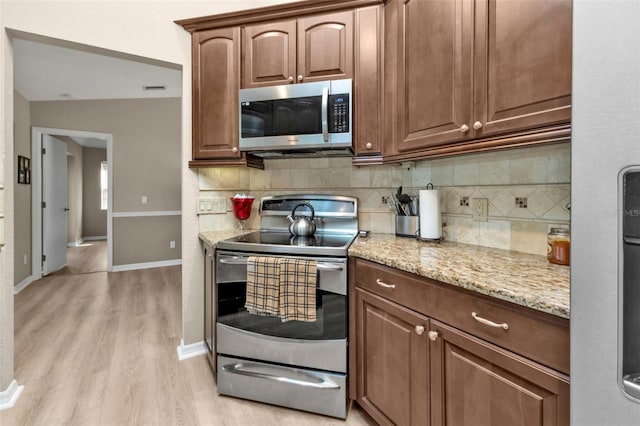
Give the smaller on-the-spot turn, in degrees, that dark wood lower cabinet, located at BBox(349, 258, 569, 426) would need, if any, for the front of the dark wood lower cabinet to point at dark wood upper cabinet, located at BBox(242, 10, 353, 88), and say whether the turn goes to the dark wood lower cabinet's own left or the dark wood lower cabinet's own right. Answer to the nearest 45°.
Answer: approximately 90° to the dark wood lower cabinet's own right

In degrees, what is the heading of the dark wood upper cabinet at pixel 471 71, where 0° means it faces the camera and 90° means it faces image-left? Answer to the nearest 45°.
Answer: approximately 45°

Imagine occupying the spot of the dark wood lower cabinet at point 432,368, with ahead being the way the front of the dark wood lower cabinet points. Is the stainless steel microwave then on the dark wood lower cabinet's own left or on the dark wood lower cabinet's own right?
on the dark wood lower cabinet's own right

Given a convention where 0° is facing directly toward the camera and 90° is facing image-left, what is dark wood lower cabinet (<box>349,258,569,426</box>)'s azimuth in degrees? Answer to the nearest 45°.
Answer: approximately 45°
